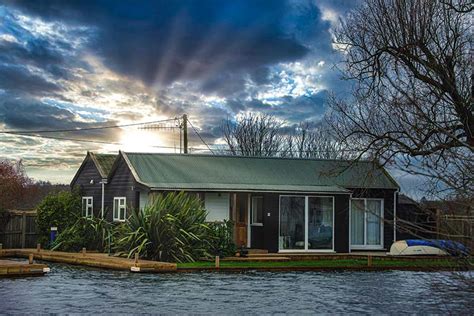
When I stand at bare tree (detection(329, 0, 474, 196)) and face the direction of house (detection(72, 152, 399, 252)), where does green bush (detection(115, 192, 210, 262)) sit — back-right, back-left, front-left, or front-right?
front-left

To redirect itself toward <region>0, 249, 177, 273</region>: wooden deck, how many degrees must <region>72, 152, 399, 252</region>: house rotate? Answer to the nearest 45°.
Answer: approximately 45° to its right

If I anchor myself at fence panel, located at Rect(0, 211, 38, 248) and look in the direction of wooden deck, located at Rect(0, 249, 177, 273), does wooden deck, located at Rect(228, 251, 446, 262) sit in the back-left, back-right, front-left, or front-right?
front-left

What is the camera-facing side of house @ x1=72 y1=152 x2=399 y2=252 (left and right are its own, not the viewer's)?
front

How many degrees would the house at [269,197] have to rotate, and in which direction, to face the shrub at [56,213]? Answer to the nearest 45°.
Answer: approximately 90° to its right

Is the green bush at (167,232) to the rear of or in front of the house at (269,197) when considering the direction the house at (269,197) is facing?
in front

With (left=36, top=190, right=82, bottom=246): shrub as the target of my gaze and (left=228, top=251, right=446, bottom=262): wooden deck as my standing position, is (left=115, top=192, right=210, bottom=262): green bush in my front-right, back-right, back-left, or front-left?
front-left

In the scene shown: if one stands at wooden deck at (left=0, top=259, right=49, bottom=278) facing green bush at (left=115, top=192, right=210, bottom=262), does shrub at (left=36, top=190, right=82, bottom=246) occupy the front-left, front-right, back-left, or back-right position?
front-left

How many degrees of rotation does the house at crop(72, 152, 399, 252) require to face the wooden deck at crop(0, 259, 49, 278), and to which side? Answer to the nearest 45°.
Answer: approximately 45° to its right

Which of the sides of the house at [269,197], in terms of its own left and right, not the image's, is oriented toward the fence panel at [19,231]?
right

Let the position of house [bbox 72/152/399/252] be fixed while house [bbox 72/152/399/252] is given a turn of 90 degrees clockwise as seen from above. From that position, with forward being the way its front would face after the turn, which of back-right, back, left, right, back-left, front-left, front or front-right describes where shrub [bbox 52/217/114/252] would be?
front
